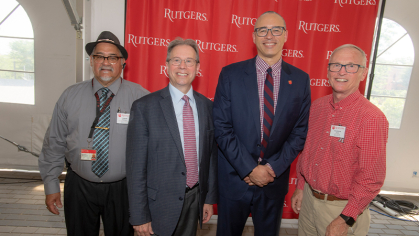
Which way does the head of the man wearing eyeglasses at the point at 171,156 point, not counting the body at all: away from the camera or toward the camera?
toward the camera

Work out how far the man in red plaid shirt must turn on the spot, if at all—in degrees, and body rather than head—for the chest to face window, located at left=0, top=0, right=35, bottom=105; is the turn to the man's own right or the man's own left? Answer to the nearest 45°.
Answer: approximately 45° to the man's own right

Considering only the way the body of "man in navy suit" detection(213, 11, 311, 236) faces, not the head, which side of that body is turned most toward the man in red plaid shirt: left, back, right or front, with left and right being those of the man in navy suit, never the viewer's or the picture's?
left

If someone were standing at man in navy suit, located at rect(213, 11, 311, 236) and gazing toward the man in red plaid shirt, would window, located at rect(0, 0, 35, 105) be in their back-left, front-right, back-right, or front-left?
back-left

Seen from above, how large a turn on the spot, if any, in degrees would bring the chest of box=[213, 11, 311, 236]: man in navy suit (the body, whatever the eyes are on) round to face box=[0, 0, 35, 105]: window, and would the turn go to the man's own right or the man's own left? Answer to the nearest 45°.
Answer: approximately 90° to the man's own right

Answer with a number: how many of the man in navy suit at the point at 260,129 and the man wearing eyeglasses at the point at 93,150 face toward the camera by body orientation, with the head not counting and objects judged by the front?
2

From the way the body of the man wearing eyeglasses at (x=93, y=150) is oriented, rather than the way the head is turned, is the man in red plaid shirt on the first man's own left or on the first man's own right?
on the first man's own left

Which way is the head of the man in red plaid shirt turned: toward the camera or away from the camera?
toward the camera

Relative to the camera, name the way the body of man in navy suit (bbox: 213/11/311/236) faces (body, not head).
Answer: toward the camera

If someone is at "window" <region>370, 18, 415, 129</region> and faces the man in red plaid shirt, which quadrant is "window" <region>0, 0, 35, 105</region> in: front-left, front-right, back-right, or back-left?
front-right

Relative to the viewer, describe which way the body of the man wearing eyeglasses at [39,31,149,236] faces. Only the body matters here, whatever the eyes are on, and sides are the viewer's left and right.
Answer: facing the viewer

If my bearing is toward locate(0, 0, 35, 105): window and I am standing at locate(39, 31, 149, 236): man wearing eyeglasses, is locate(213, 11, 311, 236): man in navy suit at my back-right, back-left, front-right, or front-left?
back-right

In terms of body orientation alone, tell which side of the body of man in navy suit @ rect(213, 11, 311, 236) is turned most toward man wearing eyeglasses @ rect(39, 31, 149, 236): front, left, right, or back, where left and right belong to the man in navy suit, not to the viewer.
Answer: right

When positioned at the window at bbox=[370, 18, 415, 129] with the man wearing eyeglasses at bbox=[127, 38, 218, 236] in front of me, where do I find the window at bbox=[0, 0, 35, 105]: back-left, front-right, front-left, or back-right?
front-right

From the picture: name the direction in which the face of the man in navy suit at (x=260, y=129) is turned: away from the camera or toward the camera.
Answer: toward the camera

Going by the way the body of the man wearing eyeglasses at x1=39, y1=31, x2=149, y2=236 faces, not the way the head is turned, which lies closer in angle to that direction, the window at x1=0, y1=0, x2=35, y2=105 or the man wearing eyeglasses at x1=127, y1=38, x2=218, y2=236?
the man wearing eyeglasses
